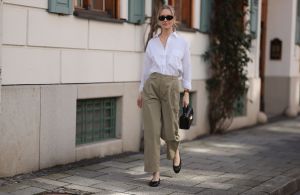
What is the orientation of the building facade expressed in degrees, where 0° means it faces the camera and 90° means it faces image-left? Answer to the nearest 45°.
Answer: approximately 315°

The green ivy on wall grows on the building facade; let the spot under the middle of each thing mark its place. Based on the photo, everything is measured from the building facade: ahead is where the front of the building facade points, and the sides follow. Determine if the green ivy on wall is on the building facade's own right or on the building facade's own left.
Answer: on the building facade's own left

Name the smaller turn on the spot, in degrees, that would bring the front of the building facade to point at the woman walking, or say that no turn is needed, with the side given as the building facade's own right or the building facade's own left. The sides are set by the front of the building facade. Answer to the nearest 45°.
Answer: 0° — it already faces them

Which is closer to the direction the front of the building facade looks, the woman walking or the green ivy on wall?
the woman walking
